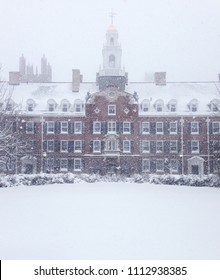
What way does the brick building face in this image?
toward the camera
